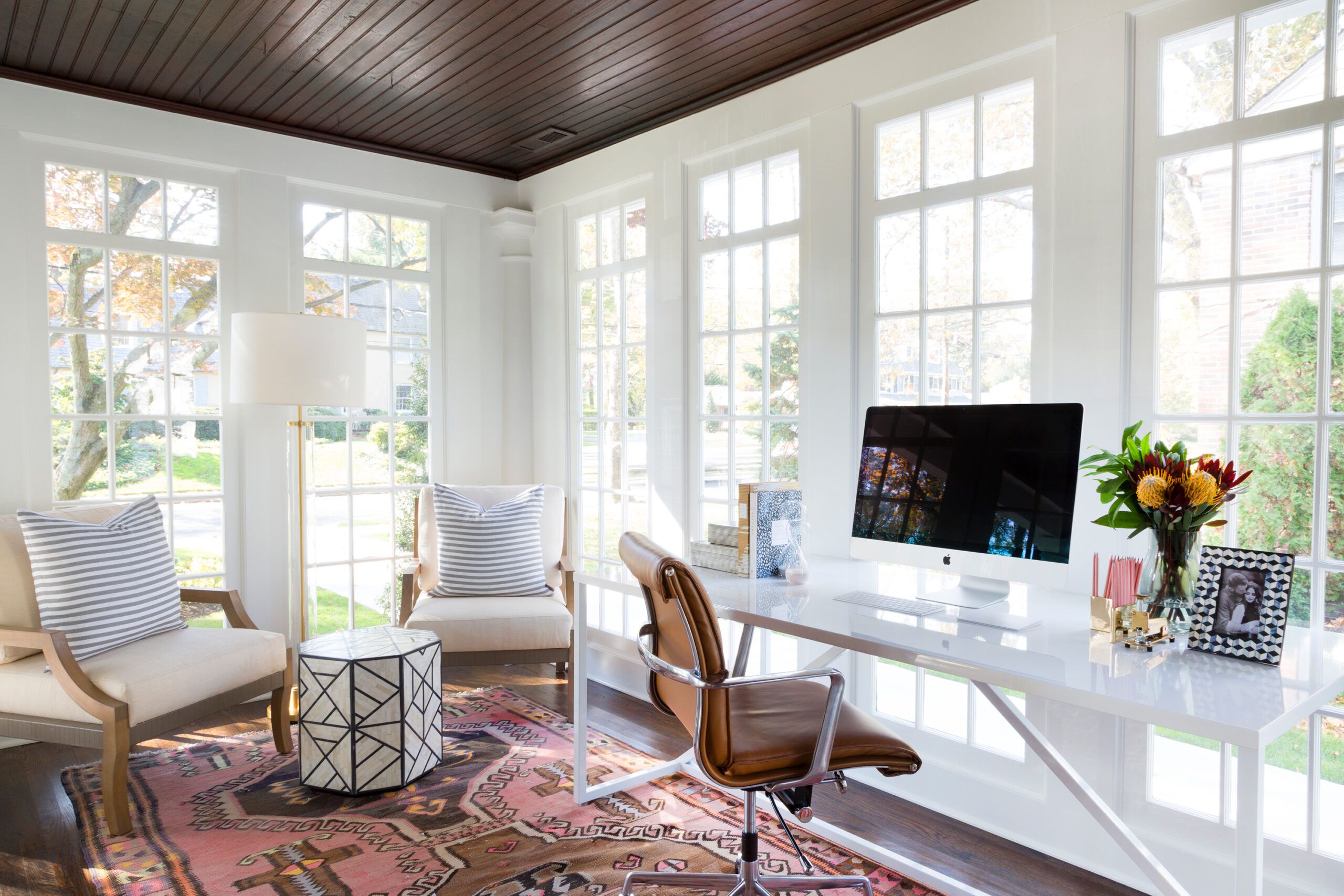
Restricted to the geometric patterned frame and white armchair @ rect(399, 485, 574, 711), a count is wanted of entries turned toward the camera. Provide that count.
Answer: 2

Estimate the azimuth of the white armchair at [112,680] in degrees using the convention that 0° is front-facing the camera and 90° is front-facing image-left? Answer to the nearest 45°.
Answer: approximately 315°

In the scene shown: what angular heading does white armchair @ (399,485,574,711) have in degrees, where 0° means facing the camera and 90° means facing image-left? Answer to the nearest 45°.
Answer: approximately 0°

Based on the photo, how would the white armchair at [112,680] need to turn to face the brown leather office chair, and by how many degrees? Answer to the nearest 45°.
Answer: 0° — it already faces it

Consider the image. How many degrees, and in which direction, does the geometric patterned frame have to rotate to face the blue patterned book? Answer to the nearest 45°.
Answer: approximately 90° to its right

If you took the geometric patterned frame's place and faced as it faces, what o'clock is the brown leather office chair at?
The brown leather office chair is roughly at 2 o'clock from the geometric patterned frame.

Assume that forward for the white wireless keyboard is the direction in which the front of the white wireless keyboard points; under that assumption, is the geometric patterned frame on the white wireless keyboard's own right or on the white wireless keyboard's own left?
on the white wireless keyboard's own left
